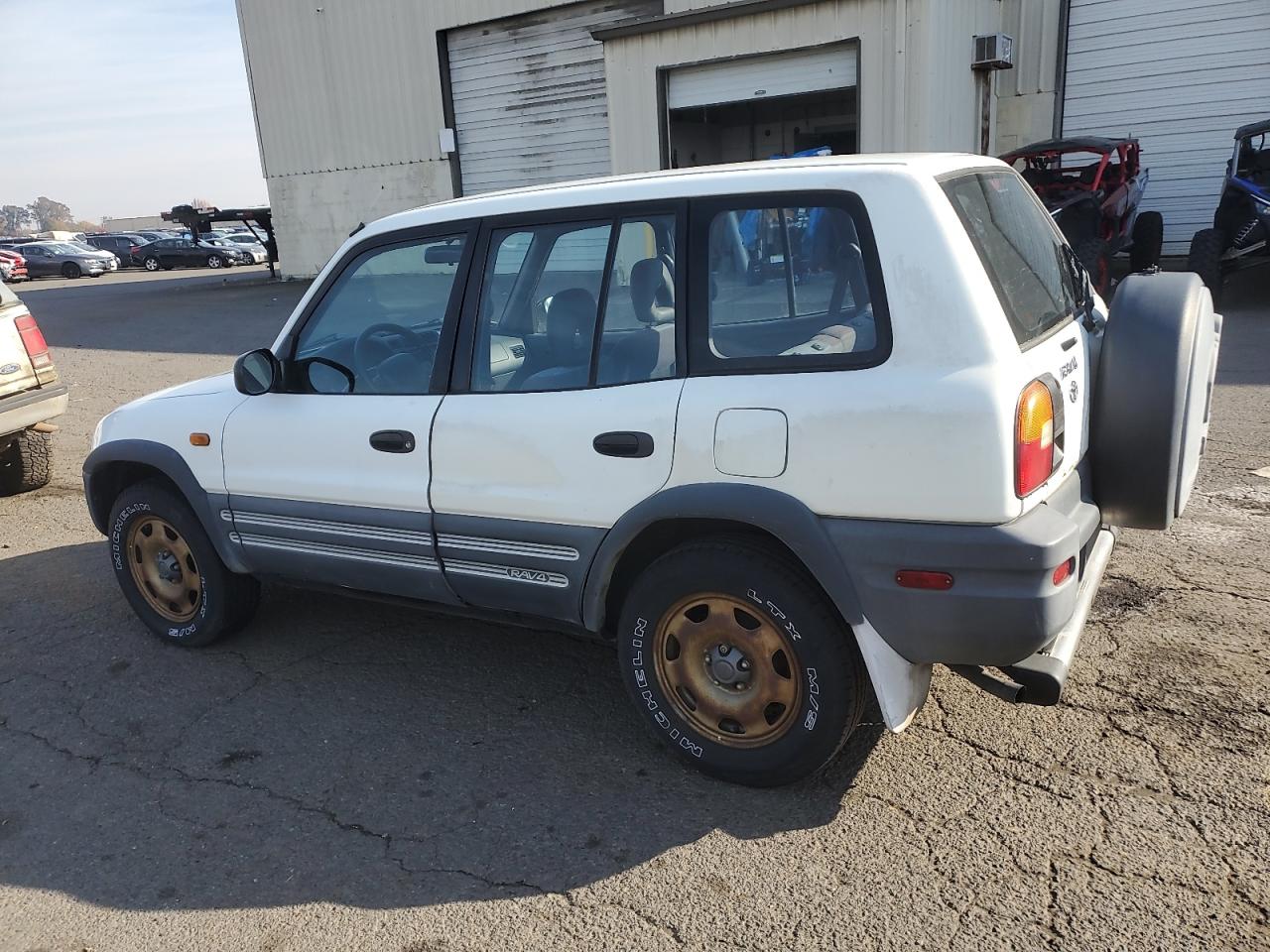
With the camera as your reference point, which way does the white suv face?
facing away from the viewer and to the left of the viewer

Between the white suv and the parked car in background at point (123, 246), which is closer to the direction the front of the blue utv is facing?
the white suv

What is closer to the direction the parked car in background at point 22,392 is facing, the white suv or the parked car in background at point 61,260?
the parked car in background

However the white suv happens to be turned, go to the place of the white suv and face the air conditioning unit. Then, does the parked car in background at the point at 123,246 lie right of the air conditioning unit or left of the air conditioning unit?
left

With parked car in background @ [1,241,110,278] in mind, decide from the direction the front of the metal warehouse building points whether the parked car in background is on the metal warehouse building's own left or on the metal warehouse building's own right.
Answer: on the metal warehouse building's own right

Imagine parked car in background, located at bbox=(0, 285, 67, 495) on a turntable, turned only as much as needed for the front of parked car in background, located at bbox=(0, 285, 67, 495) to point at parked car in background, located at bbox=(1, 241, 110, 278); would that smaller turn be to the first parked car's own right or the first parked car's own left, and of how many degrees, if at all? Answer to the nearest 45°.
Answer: approximately 45° to the first parked car's own right

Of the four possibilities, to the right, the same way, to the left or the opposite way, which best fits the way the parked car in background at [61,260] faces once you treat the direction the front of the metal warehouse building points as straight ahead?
to the left

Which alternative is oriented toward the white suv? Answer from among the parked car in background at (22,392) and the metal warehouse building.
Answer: the metal warehouse building

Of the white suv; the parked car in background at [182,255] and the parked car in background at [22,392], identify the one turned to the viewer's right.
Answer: the parked car in background at [182,255]

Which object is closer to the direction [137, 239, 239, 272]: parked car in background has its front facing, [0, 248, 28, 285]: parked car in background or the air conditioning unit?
the air conditioning unit

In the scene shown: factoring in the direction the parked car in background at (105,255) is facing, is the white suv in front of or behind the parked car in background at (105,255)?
in front

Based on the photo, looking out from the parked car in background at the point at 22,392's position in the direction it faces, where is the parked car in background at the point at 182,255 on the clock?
the parked car in background at the point at 182,255 is roughly at 2 o'clock from the parked car in background at the point at 22,392.

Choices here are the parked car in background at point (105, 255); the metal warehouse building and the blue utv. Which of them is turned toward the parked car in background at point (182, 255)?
the parked car in background at point (105, 255)
